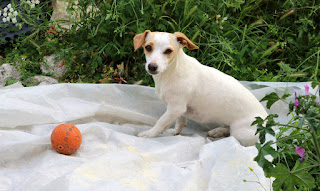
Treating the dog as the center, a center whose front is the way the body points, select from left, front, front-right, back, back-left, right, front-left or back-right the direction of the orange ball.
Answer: front-left

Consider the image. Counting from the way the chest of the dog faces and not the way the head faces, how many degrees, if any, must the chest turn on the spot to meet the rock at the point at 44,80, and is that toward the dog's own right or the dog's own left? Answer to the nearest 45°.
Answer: approximately 45° to the dog's own right

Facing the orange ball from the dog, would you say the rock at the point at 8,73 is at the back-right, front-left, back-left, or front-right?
front-right

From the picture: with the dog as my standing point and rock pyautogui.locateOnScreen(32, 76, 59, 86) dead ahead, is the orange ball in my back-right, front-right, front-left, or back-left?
front-left

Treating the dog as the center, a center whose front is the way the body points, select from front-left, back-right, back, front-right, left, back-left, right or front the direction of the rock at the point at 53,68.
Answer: front-right

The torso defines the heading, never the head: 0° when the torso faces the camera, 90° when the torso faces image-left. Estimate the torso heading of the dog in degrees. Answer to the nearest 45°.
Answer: approximately 90°

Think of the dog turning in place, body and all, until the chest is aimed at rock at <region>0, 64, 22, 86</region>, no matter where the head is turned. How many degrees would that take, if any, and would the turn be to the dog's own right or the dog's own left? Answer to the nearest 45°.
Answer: approximately 45° to the dog's own right

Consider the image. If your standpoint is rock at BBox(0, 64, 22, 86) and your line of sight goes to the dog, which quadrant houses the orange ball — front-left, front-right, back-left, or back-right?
front-right
